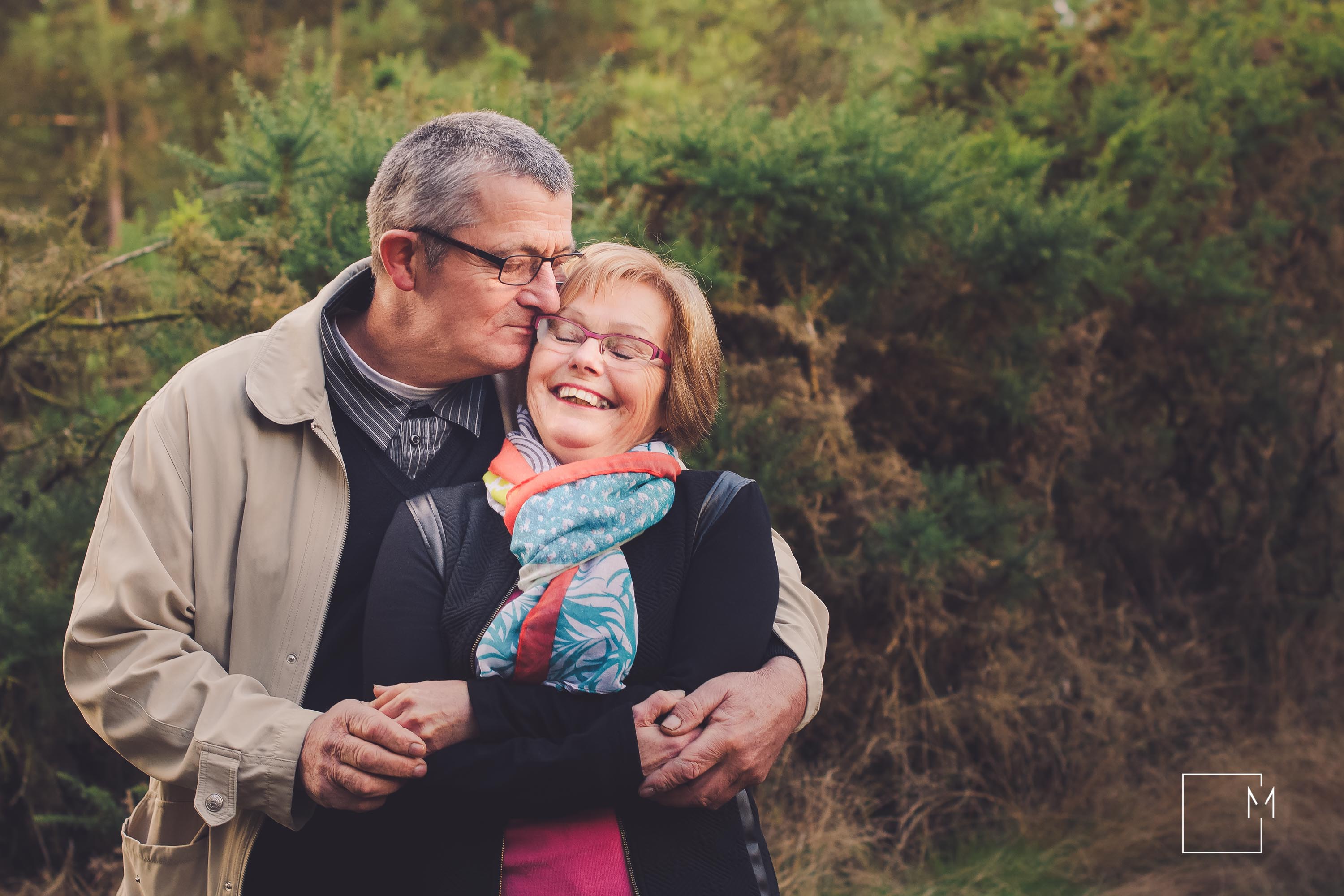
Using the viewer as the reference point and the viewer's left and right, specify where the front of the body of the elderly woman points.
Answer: facing the viewer
